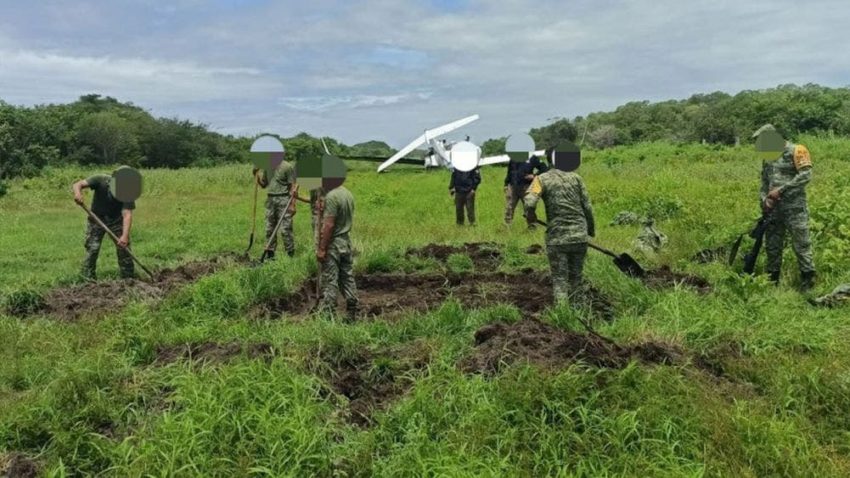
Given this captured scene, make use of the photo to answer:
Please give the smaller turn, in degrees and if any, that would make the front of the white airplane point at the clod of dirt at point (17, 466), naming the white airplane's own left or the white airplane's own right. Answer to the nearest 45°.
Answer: approximately 45° to the white airplane's own right

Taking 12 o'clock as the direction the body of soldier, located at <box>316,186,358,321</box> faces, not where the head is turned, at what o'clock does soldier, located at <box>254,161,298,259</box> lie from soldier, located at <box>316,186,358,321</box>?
soldier, located at <box>254,161,298,259</box> is roughly at 1 o'clock from soldier, located at <box>316,186,358,321</box>.

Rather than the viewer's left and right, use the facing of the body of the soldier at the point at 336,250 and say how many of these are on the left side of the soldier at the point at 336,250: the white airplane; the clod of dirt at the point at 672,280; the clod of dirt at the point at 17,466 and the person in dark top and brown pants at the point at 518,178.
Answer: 1

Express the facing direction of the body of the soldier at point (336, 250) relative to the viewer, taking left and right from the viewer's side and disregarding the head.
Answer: facing away from the viewer and to the left of the viewer

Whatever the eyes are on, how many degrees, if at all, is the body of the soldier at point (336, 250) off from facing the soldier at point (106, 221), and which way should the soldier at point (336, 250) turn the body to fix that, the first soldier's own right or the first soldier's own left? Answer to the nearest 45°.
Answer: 0° — they already face them

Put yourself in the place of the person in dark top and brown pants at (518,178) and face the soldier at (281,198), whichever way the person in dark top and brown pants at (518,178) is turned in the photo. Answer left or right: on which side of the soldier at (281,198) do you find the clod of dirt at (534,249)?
left

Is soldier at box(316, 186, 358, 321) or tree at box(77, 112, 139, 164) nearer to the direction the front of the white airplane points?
the soldier

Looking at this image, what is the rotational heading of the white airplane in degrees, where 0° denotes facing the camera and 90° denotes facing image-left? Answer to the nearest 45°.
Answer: approximately 315°

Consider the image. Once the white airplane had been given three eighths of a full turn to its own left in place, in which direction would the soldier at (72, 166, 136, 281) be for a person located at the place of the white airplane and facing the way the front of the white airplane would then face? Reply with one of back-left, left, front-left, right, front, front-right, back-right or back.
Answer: back
